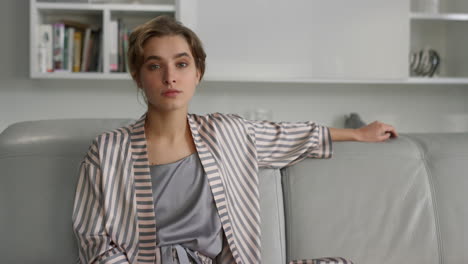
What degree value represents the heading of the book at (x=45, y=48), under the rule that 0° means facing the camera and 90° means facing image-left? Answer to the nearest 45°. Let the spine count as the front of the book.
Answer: approximately 0°

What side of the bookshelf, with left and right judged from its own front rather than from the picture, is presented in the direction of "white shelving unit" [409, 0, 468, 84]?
left

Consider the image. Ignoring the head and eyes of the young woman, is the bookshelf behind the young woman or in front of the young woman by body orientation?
behind

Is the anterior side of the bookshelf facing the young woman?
yes

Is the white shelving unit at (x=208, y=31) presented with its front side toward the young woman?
yes

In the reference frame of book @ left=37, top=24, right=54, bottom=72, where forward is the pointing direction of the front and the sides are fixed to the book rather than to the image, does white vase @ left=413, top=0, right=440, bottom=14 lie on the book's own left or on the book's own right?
on the book's own left

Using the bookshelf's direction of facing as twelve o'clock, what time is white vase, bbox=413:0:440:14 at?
The white vase is roughly at 9 o'clock from the bookshelf.

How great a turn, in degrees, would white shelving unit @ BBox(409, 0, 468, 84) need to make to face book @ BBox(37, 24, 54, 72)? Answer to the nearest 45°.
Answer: approximately 45° to its right
